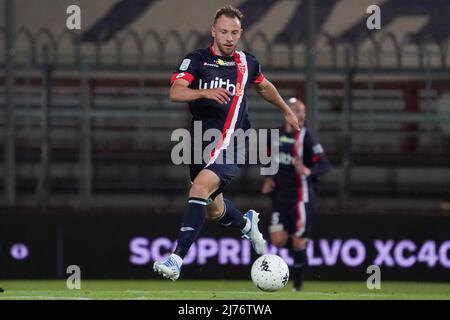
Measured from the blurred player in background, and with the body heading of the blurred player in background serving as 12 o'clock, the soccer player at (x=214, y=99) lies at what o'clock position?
The soccer player is roughly at 11 o'clock from the blurred player in background.

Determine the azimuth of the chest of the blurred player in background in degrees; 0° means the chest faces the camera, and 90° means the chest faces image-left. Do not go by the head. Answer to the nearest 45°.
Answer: approximately 45°

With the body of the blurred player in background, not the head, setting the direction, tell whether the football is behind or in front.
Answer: in front
